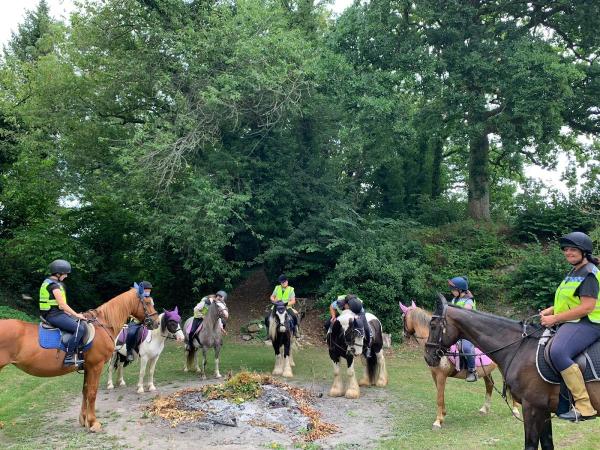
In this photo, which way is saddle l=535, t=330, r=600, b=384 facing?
to the viewer's left

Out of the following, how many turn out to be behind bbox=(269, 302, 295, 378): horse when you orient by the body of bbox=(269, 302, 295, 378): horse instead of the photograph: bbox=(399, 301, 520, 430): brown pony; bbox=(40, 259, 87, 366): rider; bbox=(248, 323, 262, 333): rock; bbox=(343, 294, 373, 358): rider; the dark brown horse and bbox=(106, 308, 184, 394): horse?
1

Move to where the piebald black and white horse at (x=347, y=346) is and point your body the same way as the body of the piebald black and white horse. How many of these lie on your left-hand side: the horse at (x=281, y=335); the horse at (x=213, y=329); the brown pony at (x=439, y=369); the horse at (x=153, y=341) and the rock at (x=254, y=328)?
1

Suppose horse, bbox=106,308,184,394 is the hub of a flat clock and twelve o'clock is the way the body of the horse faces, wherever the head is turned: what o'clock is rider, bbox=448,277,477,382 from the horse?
The rider is roughly at 12 o'clock from the horse.

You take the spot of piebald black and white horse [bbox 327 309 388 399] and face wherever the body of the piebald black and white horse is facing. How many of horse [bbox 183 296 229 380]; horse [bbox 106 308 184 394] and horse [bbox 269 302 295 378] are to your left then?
0

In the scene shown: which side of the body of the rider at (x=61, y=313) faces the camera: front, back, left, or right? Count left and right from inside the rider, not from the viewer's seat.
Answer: right

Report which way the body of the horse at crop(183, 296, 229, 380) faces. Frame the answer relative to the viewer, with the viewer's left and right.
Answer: facing the viewer and to the right of the viewer

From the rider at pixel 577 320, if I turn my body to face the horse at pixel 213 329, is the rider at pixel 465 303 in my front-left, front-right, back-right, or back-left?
front-right

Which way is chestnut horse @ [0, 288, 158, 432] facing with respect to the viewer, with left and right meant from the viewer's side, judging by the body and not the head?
facing to the right of the viewer

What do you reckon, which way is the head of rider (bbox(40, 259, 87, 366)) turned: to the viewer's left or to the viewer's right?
to the viewer's right

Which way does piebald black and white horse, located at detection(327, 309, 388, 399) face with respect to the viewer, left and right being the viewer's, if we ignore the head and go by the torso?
facing the viewer and to the left of the viewer

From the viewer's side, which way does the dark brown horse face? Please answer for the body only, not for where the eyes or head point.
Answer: to the viewer's left

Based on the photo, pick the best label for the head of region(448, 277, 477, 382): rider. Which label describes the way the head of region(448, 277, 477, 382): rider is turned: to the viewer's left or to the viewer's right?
to the viewer's left

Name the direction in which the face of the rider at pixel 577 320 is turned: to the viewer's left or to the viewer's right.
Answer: to the viewer's left

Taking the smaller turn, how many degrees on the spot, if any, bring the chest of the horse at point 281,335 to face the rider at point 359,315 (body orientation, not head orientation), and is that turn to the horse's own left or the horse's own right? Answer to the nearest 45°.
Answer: approximately 45° to the horse's own left

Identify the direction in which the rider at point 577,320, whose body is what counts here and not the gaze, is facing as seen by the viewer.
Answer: to the viewer's left
